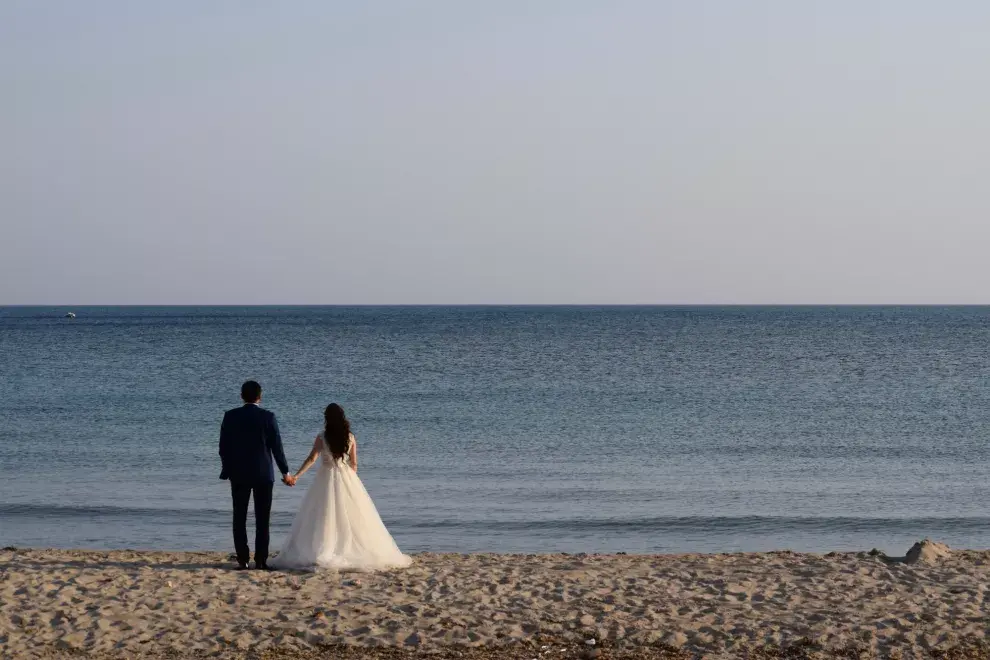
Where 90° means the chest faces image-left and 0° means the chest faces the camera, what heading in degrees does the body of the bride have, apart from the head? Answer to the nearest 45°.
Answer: approximately 180°

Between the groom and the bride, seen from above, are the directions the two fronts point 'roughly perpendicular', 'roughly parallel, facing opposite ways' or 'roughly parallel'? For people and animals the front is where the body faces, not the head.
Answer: roughly parallel

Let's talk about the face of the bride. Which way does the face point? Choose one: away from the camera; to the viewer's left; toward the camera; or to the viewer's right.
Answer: away from the camera

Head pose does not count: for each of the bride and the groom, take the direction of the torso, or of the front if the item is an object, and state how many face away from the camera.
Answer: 2

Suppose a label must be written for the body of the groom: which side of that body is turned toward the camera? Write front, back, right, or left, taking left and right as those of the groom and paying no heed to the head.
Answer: back

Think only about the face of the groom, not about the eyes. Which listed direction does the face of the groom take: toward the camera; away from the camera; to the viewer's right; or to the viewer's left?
away from the camera

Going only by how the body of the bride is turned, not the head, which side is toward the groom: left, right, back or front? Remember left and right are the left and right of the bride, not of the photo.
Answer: left

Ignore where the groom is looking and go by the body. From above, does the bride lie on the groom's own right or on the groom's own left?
on the groom's own right
